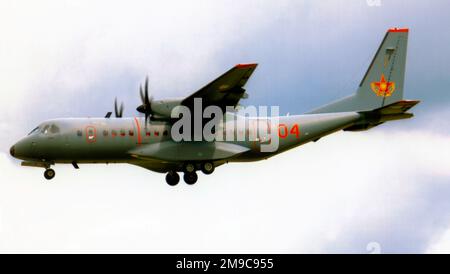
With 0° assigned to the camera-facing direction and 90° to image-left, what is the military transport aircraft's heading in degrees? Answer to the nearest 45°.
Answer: approximately 90°
